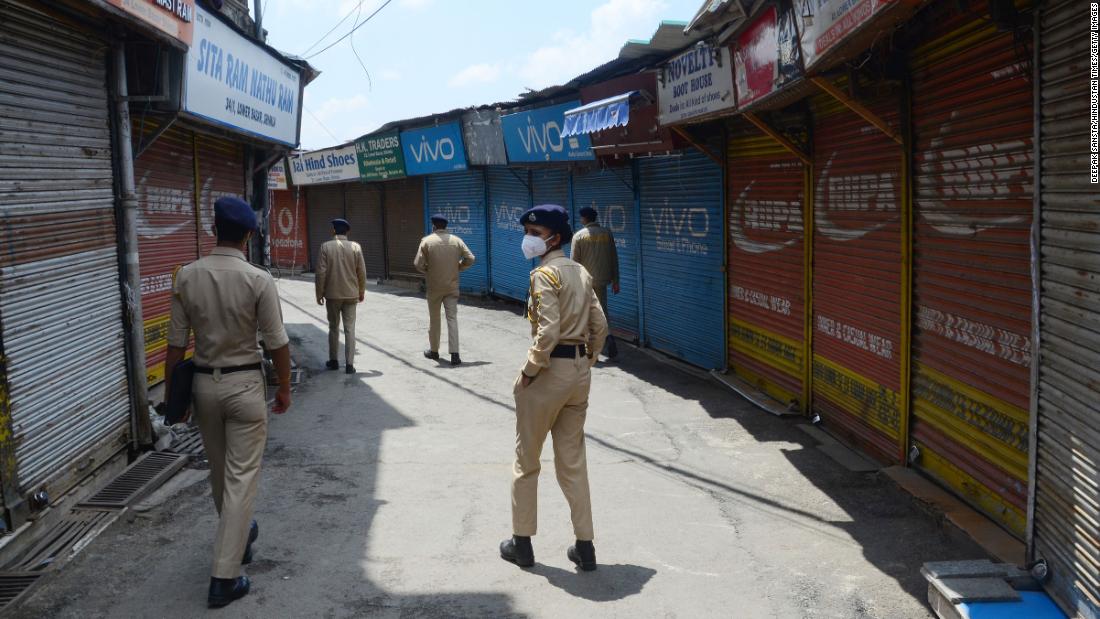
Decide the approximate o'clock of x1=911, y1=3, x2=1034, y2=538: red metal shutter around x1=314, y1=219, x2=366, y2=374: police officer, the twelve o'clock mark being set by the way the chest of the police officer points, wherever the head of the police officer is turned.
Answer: The red metal shutter is roughly at 5 o'clock from the police officer.

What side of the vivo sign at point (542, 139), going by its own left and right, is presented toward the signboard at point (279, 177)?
right

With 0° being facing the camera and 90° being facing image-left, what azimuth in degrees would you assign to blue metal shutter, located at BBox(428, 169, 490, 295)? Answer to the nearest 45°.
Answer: approximately 45°

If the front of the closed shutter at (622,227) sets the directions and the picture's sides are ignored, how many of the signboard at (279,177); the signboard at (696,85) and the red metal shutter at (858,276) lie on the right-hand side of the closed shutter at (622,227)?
1

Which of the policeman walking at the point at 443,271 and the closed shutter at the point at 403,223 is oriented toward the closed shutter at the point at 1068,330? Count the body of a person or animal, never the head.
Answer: the closed shutter at the point at 403,223

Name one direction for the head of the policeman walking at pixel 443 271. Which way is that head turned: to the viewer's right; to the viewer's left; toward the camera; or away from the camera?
away from the camera

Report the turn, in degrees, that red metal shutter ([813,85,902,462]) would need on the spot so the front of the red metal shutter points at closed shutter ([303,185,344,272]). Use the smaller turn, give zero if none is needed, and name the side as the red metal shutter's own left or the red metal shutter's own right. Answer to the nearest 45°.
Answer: approximately 90° to the red metal shutter's own right

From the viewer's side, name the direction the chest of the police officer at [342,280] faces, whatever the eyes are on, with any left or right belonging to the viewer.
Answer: facing away from the viewer

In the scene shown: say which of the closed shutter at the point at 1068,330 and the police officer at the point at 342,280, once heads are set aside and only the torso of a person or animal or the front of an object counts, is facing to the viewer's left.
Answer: the closed shutter

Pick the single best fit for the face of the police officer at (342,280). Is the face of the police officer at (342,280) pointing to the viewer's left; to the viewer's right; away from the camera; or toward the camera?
away from the camera

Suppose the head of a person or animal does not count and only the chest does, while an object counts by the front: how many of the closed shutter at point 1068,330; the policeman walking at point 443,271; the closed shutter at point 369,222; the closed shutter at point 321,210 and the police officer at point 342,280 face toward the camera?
2

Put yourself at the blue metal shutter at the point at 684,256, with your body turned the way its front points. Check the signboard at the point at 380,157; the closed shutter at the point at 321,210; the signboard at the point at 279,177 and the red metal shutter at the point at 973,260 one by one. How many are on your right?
3

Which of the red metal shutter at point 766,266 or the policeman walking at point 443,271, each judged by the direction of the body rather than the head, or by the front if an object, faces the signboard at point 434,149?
the policeman walking
